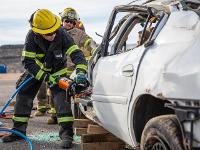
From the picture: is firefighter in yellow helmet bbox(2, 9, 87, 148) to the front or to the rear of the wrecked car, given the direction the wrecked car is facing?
to the front

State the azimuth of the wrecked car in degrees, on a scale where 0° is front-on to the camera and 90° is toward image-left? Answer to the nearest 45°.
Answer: approximately 135°

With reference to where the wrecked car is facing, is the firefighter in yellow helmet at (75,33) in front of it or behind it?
in front
